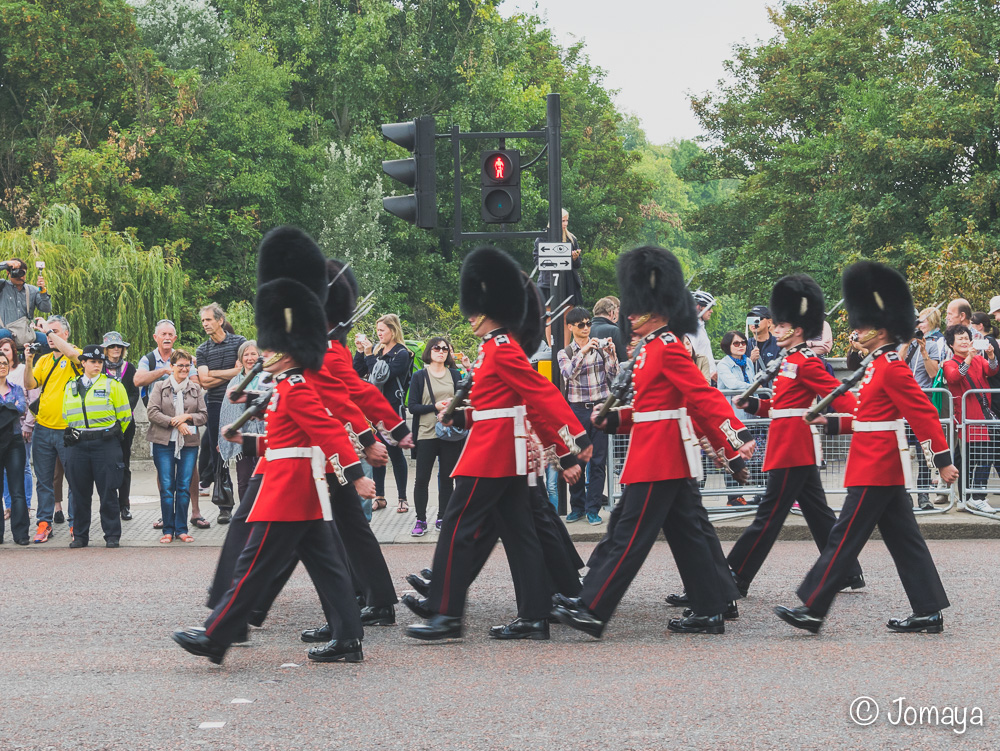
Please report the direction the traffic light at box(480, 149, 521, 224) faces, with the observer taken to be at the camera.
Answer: facing the viewer

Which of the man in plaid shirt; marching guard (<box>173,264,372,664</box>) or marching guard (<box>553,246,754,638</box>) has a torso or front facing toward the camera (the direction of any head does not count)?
the man in plaid shirt

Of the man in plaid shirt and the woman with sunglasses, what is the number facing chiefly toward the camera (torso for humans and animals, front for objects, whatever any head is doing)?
2

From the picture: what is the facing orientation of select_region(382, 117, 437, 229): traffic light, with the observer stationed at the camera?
facing to the left of the viewer

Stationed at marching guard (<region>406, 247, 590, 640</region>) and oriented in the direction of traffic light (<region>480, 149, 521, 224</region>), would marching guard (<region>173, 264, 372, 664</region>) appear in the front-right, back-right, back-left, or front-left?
back-left

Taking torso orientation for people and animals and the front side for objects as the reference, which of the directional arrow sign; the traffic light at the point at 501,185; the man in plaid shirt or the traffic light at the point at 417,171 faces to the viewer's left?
the traffic light at the point at 417,171

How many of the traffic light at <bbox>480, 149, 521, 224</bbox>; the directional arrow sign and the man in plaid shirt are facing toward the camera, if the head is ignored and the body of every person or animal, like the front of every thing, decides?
3

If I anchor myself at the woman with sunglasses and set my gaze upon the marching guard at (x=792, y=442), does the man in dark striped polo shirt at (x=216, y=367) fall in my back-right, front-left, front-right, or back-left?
back-right

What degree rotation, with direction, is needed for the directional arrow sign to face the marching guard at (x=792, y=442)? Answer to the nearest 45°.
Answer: approximately 45° to its left
